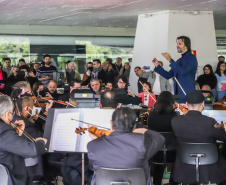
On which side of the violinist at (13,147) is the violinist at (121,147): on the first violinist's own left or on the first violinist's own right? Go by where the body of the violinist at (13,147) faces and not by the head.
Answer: on the first violinist's own right

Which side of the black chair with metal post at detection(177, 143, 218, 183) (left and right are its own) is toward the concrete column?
front

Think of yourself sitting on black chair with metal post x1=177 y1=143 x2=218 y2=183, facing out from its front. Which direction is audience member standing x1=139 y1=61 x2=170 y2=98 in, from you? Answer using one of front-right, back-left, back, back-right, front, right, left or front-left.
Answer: front

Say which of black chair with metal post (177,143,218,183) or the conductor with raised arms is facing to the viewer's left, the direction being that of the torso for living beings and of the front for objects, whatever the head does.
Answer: the conductor with raised arms

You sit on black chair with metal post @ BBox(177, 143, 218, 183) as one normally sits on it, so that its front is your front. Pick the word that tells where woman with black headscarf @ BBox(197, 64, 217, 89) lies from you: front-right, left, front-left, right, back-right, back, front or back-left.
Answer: front

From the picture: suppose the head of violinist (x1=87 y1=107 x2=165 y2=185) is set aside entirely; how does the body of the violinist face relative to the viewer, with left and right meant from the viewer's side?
facing away from the viewer

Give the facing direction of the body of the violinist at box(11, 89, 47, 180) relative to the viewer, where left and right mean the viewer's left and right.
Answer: facing to the right of the viewer

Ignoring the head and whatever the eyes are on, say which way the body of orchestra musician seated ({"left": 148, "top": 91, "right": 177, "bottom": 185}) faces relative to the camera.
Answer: away from the camera

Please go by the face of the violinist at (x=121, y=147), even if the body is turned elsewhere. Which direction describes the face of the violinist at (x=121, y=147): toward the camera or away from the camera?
away from the camera

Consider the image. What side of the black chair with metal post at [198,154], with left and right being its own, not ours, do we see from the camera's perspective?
back

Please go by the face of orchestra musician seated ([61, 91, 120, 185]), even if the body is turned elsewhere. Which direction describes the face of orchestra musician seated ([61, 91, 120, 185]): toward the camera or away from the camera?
away from the camera

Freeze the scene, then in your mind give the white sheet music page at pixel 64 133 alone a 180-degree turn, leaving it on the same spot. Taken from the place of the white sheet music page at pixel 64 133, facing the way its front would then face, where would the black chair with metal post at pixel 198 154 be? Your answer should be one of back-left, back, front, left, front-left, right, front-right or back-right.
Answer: right

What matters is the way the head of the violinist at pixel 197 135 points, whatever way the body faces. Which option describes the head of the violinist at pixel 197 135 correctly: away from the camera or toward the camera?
away from the camera

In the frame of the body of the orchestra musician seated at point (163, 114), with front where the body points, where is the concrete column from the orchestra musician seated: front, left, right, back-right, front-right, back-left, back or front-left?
front

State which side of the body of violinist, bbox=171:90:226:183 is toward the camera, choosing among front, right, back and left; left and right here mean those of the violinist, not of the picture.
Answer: back

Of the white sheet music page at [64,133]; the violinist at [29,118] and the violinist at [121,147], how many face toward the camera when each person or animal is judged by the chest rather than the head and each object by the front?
1
